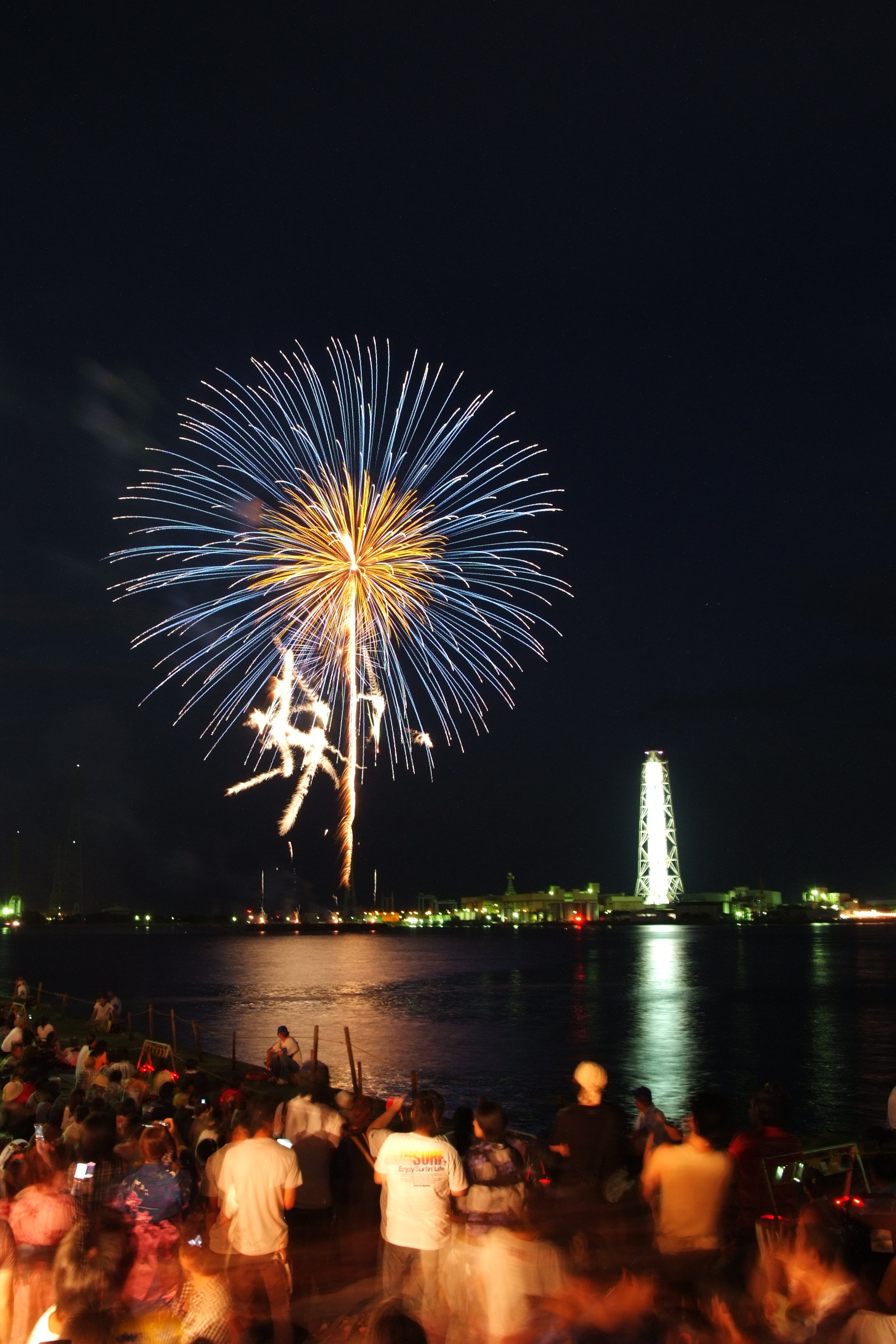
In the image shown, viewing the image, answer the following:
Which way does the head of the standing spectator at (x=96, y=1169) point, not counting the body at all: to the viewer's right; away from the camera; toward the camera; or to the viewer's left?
away from the camera

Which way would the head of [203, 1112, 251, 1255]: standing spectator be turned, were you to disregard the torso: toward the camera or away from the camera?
away from the camera

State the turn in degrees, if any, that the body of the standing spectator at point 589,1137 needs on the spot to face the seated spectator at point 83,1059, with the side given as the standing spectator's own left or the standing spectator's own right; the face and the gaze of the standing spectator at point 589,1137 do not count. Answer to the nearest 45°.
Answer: approximately 45° to the standing spectator's own left

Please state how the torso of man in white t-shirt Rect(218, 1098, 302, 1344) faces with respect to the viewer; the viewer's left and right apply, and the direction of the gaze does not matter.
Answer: facing away from the viewer

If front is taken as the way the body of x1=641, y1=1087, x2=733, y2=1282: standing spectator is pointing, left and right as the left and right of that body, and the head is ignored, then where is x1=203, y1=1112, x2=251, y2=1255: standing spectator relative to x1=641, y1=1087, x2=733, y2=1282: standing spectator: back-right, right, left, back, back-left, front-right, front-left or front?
left

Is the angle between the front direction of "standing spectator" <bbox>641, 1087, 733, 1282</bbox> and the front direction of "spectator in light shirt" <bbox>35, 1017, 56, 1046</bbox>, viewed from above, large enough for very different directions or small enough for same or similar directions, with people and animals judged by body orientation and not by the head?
same or similar directions

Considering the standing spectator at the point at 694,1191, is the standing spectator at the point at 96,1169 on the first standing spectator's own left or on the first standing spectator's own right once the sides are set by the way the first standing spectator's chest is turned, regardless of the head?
on the first standing spectator's own left

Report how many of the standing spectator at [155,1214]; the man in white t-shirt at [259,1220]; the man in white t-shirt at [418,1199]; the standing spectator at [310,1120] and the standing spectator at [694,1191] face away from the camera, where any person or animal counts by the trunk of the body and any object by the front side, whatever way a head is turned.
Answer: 5

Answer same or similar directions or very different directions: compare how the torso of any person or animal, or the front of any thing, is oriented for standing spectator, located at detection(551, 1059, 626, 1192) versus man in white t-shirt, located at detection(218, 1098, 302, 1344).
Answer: same or similar directions

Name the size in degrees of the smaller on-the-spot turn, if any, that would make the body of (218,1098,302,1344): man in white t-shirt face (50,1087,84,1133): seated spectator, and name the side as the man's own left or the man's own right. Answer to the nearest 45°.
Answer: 0° — they already face them

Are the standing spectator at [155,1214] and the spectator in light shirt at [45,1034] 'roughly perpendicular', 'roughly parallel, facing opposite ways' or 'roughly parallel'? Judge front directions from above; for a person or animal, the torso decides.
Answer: roughly parallel

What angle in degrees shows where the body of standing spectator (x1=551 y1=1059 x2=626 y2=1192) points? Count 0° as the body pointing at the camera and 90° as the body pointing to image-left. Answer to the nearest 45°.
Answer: approximately 180°

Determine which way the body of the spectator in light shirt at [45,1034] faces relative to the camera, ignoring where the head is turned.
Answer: away from the camera

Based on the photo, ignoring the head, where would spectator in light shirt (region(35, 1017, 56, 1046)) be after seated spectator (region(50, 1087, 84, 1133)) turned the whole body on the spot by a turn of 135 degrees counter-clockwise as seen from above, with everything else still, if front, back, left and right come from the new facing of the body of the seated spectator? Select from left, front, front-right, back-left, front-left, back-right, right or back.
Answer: right

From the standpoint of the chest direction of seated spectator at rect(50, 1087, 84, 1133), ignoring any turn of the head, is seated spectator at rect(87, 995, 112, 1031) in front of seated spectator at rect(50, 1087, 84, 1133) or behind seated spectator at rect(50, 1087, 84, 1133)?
in front

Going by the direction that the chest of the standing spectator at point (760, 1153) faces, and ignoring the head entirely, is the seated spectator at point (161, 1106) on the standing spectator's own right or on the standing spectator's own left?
on the standing spectator's own left

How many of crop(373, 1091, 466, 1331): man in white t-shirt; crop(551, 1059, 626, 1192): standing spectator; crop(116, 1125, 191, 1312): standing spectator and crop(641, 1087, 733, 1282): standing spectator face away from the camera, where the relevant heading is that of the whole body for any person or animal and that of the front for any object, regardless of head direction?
4

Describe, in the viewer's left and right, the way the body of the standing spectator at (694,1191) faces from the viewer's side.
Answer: facing away from the viewer

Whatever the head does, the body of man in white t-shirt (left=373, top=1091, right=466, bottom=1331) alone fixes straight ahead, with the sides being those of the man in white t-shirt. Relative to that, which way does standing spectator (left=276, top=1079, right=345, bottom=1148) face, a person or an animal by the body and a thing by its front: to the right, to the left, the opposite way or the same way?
the same way

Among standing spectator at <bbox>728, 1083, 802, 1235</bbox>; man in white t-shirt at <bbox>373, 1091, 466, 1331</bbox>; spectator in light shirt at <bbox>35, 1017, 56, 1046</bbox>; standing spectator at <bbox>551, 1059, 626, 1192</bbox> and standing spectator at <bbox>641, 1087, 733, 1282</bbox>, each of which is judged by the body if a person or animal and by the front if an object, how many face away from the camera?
5

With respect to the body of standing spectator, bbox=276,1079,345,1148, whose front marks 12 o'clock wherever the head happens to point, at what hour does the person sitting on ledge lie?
The person sitting on ledge is roughly at 12 o'clock from the standing spectator.
